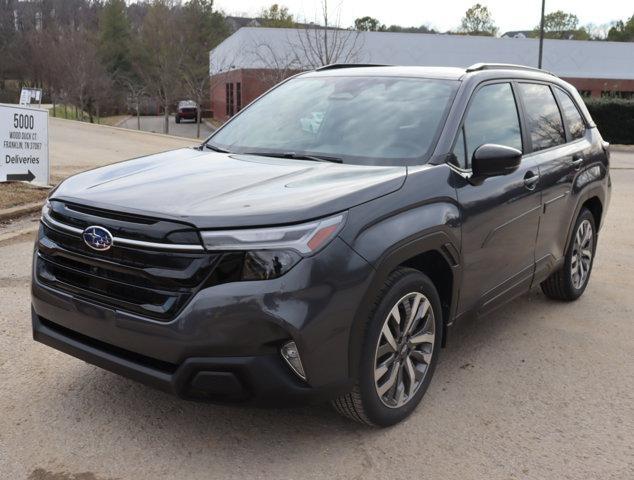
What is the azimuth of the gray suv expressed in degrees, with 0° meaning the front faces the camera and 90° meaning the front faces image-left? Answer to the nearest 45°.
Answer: approximately 45°

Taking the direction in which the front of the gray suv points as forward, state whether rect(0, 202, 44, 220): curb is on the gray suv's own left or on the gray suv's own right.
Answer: on the gray suv's own right

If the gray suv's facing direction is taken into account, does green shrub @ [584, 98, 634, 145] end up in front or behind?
behind

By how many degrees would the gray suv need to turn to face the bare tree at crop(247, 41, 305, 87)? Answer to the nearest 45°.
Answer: approximately 135° to its right

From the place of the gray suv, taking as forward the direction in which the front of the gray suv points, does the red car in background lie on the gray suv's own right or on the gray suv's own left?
on the gray suv's own right

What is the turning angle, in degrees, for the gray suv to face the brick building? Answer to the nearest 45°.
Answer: approximately 135° to its right
